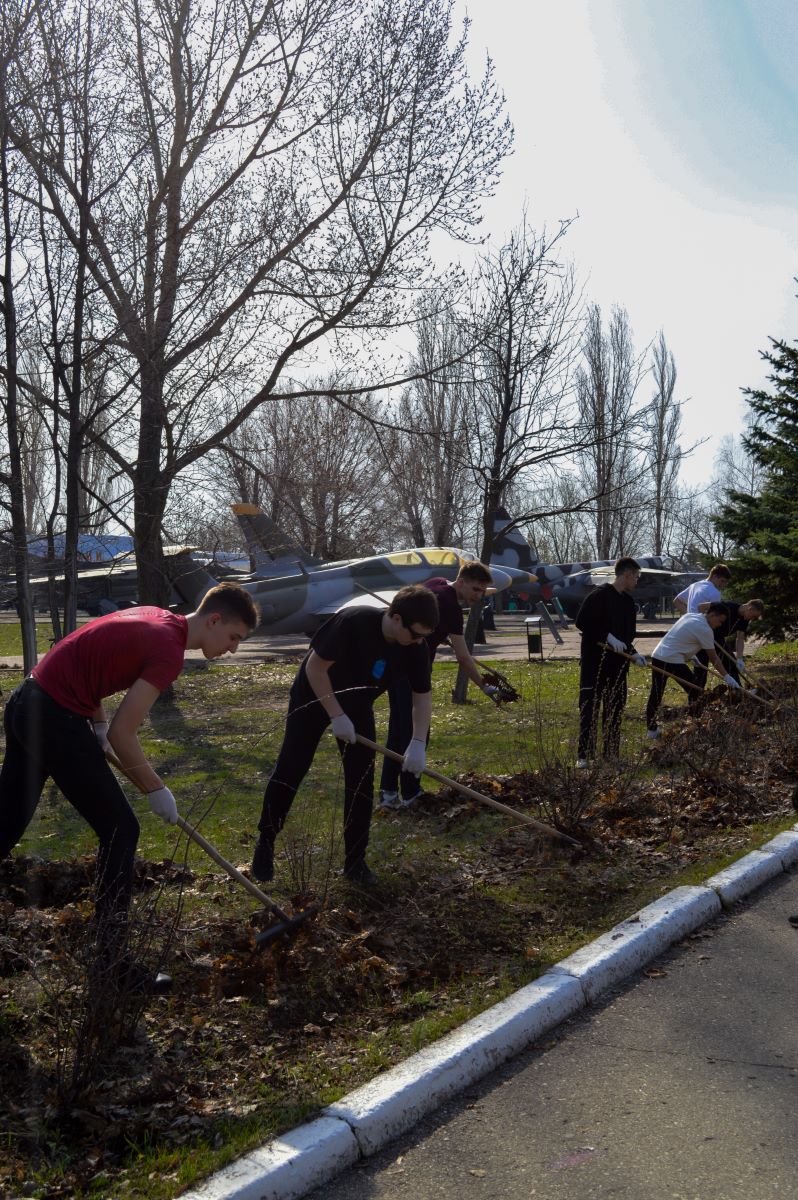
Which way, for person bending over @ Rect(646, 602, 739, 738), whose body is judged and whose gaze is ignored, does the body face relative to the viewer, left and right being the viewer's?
facing to the right of the viewer

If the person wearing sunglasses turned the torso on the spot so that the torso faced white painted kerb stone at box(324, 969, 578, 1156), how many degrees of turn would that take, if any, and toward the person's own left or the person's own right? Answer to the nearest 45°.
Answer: approximately 45° to the person's own right

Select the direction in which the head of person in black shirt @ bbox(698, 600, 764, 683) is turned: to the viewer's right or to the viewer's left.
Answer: to the viewer's right

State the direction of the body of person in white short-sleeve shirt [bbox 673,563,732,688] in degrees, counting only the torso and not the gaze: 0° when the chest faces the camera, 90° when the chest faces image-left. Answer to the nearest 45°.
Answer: approximately 270°

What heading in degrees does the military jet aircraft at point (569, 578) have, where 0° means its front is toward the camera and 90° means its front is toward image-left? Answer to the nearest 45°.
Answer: approximately 270°

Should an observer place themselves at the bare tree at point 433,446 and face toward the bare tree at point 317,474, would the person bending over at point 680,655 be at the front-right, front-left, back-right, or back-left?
back-left

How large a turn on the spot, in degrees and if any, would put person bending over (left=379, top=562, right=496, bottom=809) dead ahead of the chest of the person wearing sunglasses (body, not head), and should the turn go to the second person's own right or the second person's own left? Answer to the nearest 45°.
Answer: approximately 135° to the second person's own left

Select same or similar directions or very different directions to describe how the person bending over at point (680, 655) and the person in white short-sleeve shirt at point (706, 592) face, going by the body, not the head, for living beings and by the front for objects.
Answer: same or similar directions

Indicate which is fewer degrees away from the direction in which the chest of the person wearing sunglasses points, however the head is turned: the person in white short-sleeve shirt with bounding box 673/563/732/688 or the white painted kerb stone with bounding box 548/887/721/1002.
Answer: the white painted kerb stone

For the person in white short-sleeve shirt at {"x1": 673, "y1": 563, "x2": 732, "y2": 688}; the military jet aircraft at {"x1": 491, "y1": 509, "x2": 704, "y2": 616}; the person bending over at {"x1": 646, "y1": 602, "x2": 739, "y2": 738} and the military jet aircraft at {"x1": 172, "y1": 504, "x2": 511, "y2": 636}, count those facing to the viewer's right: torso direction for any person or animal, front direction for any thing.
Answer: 4

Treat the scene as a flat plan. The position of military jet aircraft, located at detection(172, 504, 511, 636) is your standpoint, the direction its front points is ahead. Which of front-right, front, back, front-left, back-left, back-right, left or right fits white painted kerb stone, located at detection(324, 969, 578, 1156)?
right

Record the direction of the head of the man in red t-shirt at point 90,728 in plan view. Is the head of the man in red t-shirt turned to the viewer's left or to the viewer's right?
to the viewer's right

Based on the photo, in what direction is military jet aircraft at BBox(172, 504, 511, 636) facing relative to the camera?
to the viewer's right

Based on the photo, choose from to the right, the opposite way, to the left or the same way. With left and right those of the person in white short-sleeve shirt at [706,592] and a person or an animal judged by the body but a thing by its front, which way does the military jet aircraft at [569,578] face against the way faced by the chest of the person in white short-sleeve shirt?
the same way

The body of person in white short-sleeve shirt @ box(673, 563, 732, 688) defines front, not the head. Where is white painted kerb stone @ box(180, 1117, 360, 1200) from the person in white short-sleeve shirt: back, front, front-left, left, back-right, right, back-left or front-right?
right

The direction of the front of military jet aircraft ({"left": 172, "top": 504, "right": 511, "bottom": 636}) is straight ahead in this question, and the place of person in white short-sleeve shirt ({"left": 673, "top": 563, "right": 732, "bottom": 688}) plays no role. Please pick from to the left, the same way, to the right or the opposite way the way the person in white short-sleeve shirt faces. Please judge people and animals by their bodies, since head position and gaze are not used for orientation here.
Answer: the same way

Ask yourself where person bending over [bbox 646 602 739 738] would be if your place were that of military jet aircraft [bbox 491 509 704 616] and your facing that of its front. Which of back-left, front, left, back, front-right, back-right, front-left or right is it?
right

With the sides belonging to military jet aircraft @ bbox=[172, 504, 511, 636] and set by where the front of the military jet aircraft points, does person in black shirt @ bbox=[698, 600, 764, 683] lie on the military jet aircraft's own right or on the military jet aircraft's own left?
on the military jet aircraft's own right
